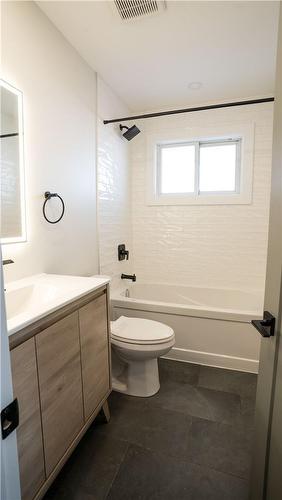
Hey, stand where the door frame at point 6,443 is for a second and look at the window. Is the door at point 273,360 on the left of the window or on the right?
right

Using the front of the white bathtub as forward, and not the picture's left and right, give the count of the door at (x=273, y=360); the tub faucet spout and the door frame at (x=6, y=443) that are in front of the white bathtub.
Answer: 2

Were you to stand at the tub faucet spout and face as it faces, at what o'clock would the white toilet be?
The white toilet is roughly at 3 o'clock from the tub faucet spout.

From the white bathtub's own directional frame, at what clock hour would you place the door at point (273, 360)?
The door is roughly at 12 o'clock from the white bathtub.

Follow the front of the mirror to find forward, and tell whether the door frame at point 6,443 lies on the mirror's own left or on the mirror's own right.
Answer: on the mirror's own right

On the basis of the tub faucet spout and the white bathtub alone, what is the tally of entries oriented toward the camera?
1

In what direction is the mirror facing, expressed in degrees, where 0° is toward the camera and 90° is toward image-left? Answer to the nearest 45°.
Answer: approximately 315°

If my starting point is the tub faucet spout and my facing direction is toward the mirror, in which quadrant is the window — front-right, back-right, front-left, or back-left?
back-left

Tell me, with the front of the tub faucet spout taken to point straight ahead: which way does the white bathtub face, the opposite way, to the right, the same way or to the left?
to the right

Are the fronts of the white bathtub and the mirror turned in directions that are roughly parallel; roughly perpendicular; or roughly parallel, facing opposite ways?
roughly perpendicular

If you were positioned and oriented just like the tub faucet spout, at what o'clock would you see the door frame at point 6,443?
The door frame is roughly at 3 o'clock from the tub faucet spout.

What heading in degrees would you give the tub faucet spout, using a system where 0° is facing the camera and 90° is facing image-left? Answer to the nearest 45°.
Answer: approximately 270°

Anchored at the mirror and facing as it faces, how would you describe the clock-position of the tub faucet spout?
The tub faucet spout is roughly at 9 o'clock from the mirror.

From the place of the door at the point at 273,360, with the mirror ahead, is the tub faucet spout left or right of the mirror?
right
